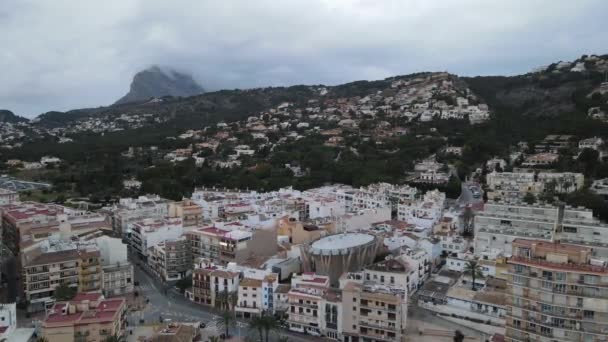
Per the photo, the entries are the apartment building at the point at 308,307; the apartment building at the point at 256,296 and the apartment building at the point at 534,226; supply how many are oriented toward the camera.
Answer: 3

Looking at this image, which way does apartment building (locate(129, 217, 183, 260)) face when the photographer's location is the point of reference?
facing the viewer and to the left of the viewer

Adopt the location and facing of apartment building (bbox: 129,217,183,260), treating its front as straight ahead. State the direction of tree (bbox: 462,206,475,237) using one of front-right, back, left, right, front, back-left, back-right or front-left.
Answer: back-left

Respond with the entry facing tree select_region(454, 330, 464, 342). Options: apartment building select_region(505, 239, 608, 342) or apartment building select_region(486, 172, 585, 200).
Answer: apartment building select_region(486, 172, 585, 200)

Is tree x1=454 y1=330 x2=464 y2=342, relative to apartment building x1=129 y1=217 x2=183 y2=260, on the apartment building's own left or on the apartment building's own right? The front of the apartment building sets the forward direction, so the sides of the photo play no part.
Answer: on the apartment building's own left

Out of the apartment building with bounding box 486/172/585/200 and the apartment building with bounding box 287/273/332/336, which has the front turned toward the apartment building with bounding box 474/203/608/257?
the apartment building with bounding box 486/172/585/200

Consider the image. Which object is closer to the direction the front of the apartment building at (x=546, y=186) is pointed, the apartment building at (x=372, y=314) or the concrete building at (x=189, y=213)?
the apartment building

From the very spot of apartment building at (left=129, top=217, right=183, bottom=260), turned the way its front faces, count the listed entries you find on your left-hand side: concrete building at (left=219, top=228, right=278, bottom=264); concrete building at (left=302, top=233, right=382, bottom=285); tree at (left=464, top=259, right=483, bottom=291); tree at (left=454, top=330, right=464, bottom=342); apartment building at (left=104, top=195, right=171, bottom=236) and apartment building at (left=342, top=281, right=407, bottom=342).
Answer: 5

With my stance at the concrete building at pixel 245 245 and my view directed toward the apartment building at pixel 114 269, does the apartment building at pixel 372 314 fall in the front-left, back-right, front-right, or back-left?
back-left

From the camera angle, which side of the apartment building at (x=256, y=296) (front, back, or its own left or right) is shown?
front

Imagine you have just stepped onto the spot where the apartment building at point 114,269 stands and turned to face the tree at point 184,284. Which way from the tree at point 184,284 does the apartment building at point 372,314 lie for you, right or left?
right

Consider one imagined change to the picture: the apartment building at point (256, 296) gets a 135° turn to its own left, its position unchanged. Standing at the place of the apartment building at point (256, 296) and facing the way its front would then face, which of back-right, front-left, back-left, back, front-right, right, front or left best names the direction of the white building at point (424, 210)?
front

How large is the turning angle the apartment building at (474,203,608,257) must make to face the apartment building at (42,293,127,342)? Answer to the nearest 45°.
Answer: approximately 45° to its right

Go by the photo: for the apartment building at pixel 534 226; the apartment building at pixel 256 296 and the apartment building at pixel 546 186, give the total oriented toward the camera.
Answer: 3

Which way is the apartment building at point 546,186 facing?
toward the camera

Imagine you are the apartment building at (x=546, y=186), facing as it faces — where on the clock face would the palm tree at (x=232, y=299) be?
The palm tree is roughly at 1 o'clock from the apartment building.

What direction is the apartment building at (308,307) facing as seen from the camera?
toward the camera
